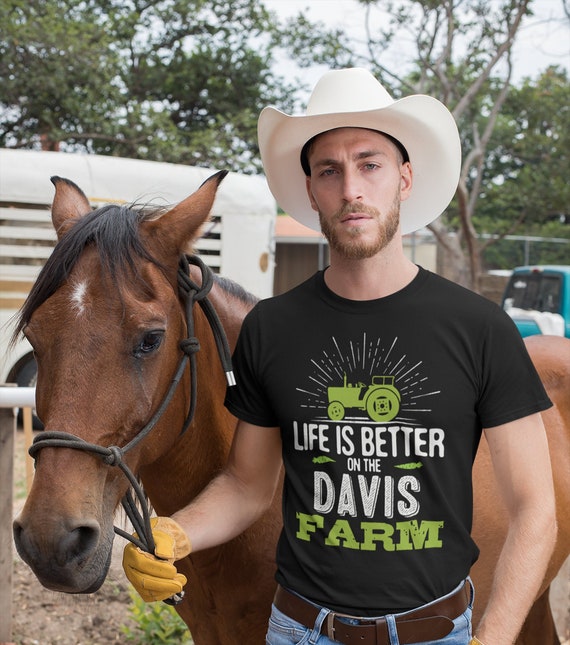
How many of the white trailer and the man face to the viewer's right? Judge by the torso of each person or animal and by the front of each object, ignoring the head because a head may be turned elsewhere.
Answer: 1

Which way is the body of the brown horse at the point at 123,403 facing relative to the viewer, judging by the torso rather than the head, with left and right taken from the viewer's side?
facing the viewer and to the left of the viewer

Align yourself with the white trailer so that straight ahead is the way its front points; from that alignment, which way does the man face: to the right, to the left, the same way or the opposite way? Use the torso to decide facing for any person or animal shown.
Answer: to the right

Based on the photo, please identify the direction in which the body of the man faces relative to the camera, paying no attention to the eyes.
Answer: toward the camera

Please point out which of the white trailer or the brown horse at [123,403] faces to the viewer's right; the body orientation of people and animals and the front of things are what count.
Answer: the white trailer

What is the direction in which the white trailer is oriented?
to the viewer's right

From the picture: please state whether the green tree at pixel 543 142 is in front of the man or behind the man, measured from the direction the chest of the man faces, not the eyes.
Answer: behind

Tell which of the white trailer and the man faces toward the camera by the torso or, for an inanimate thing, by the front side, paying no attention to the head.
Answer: the man

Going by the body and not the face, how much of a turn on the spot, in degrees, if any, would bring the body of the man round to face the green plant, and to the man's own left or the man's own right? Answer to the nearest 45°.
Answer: approximately 135° to the man's own right

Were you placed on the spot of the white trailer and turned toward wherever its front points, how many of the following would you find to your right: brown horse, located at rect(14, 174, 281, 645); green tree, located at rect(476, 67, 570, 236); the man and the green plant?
3

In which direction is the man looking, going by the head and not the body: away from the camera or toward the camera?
toward the camera

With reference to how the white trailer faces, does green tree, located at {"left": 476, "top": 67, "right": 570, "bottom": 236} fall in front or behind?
in front

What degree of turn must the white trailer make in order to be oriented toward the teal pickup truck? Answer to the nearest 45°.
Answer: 0° — it already faces it

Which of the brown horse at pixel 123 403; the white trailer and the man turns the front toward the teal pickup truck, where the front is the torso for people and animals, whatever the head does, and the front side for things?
the white trailer

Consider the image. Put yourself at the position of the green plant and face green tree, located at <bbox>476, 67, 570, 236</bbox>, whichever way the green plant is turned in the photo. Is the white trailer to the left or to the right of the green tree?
left

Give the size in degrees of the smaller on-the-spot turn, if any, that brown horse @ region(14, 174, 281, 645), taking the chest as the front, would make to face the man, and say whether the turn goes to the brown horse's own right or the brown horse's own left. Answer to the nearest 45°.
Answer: approximately 135° to the brown horse's own left
